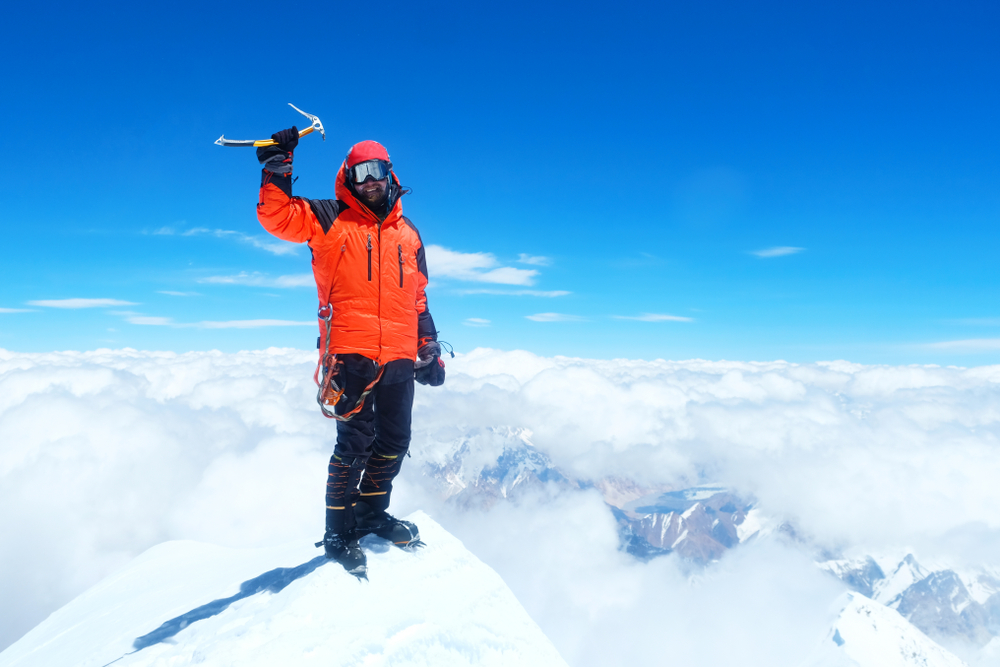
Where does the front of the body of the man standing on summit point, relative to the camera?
toward the camera

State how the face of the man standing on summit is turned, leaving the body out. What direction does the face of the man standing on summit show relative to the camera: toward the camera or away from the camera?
toward the camera
